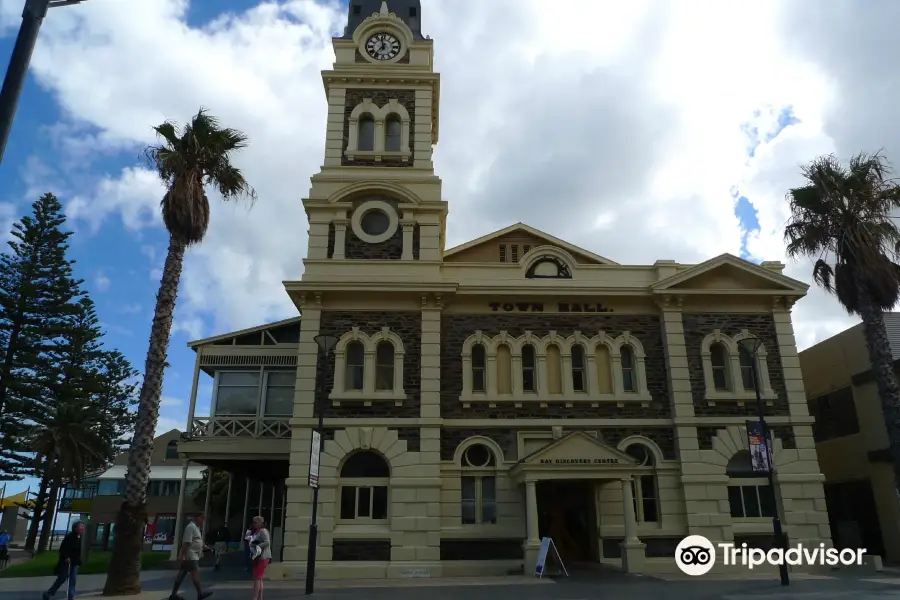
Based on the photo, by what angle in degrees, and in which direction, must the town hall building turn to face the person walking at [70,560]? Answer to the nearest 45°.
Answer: approximately 45° to its right

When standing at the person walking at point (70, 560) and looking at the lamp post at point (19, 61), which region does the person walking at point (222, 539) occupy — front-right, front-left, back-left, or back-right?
back-left
